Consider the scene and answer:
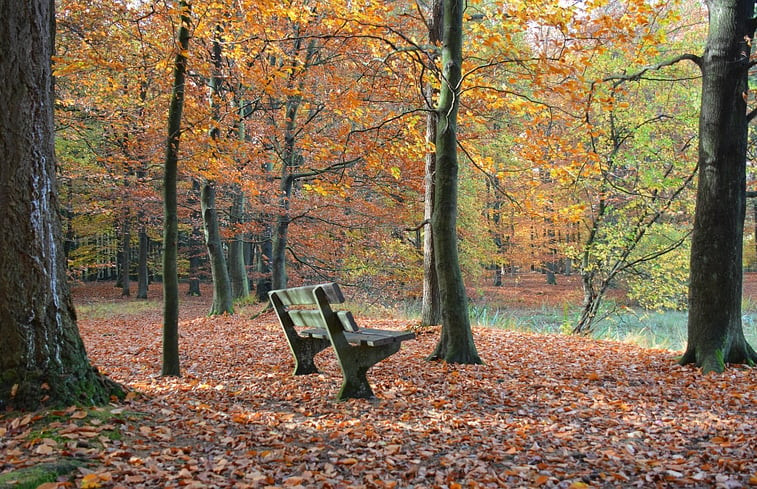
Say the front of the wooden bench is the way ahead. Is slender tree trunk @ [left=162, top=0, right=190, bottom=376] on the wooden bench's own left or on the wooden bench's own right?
on the wooden bench's own left

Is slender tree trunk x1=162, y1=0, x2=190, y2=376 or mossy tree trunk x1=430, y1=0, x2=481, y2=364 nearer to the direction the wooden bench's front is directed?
the mossy tree trunk

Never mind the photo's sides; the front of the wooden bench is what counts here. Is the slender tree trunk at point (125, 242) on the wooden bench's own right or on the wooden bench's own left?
on the wooden bench's own left

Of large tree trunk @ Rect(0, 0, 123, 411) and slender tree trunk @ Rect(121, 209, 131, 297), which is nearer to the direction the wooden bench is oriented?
the slender tree trunk

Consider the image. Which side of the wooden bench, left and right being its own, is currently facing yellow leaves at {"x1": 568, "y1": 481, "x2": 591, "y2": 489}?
right

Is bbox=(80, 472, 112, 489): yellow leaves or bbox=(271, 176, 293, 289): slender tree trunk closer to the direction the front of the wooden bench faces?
the slender tree trunk

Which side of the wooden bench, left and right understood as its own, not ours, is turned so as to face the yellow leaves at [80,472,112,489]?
back

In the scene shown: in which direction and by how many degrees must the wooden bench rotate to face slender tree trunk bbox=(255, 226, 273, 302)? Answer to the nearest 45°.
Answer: approximately 45° to its left

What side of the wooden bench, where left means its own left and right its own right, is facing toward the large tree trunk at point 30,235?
back

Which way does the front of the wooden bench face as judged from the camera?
facing away from the viewer and to the right of the viewer

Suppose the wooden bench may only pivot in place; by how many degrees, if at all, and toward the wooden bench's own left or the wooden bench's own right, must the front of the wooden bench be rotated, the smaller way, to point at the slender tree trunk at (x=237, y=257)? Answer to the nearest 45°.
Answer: approximately 45° to the wooden bench's own left

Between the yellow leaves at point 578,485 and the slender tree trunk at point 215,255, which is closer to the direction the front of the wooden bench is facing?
the slender tree trunk

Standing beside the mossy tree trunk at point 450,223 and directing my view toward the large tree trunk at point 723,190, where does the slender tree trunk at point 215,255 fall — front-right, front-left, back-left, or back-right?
back-left
